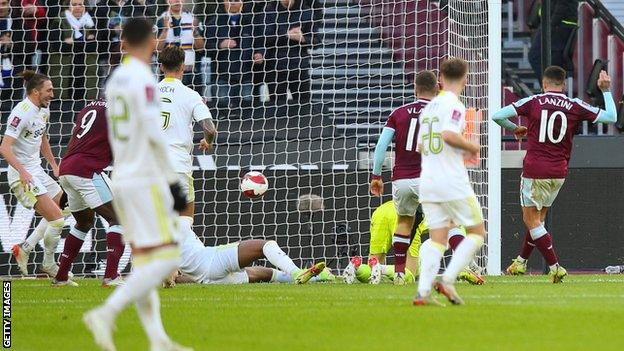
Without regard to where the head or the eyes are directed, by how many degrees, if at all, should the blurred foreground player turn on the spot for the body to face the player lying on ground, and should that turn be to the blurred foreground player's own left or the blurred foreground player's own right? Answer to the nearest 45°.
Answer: approximately 45° to the blurred foreground player's own left

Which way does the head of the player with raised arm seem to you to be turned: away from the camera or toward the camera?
away from the camera

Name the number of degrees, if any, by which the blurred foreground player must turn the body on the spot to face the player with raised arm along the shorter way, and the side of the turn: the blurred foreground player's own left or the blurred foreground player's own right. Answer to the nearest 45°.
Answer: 0° — they already face them

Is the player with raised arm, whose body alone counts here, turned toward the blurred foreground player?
no

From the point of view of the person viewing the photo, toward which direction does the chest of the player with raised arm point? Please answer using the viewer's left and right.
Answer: facing away from the viewer

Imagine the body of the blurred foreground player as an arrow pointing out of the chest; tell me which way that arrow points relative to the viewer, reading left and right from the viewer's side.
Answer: facing away from the viewer and to the right of the viewer

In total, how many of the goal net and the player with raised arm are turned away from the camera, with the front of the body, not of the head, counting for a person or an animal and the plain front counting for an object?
1

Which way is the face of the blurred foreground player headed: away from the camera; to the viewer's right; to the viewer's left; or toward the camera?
away from the camera

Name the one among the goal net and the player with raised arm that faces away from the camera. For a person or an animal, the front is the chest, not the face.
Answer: the player with raised arm

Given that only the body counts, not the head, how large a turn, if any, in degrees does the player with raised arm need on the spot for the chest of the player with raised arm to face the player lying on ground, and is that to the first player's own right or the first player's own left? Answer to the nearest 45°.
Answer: approximately 135° to the first player's own left

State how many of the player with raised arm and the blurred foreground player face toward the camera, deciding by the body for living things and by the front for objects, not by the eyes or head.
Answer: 0

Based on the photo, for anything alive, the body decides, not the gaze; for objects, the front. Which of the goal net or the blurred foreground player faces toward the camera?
the goal net

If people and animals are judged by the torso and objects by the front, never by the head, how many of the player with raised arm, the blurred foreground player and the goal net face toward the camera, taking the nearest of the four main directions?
1

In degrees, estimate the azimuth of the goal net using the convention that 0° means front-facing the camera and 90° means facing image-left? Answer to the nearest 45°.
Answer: approximately 0°

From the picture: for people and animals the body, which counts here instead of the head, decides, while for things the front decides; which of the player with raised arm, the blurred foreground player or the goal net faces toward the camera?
the goal net

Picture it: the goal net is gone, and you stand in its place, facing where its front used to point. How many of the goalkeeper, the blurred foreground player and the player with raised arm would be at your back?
0

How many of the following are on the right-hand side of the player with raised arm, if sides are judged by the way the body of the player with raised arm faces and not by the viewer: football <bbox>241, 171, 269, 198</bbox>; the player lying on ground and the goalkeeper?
0
